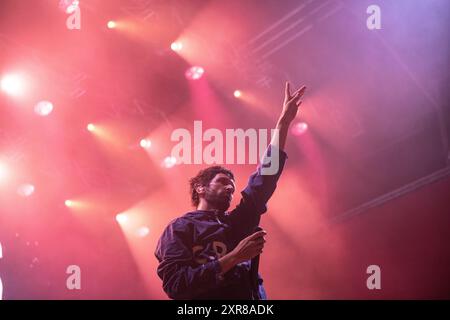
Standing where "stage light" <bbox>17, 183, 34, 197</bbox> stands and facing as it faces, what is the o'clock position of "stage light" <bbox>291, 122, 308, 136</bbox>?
"stage light" <bbox>291, 122, 308, 136</bbox> is roughly at 10 o'clock from "stage light" <bbox>17, 183, 34, 197</bbox>.

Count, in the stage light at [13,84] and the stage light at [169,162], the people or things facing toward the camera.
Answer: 2
